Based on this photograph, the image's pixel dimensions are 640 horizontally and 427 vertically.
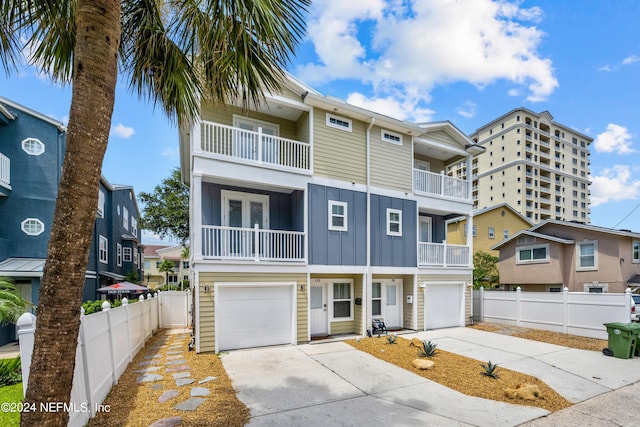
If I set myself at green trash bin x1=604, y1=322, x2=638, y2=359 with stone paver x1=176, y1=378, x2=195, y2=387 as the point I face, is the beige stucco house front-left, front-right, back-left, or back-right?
back-right

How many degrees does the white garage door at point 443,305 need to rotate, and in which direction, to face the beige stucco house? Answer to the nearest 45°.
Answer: approximately 90° to its left

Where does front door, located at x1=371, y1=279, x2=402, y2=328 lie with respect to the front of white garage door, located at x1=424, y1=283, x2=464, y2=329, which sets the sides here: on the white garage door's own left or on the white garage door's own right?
on the white garage door's own right

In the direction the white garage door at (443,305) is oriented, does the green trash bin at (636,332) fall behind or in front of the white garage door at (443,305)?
in front

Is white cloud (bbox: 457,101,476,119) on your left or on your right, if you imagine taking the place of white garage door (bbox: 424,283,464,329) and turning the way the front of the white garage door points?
on your left

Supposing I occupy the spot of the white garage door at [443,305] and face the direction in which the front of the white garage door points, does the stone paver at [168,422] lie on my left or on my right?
on my right

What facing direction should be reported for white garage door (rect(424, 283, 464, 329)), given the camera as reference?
facing the viewer and to the right of the viewer
